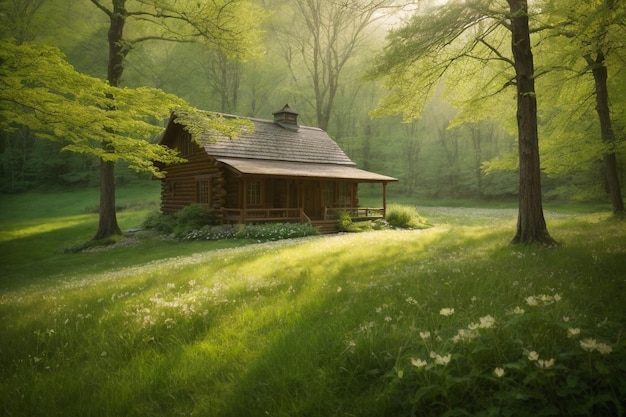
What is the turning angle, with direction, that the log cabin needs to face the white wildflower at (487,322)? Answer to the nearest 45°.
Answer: approximately 45° to its right

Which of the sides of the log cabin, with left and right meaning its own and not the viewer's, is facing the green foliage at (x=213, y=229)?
right

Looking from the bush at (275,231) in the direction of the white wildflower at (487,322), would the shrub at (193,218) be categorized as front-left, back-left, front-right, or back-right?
back-right

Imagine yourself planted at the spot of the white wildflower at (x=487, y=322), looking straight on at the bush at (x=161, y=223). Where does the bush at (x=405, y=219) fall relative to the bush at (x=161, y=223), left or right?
right

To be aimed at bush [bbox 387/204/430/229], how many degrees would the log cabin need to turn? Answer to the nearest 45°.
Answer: approximately 45° to its left

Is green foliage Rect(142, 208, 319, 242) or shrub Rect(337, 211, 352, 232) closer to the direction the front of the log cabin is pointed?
the shrub

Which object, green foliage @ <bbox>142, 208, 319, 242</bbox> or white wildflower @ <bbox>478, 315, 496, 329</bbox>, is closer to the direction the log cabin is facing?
the white wildflower

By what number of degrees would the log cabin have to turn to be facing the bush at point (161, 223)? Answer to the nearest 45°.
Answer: approximately 135° to its right

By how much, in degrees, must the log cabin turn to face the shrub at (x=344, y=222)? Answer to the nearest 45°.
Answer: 0° — it already faces it

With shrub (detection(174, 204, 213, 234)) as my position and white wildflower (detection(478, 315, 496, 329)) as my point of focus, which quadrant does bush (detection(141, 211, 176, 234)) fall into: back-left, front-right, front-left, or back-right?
back-right

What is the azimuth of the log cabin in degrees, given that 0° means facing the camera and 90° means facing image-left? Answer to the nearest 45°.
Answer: approximately 315°
